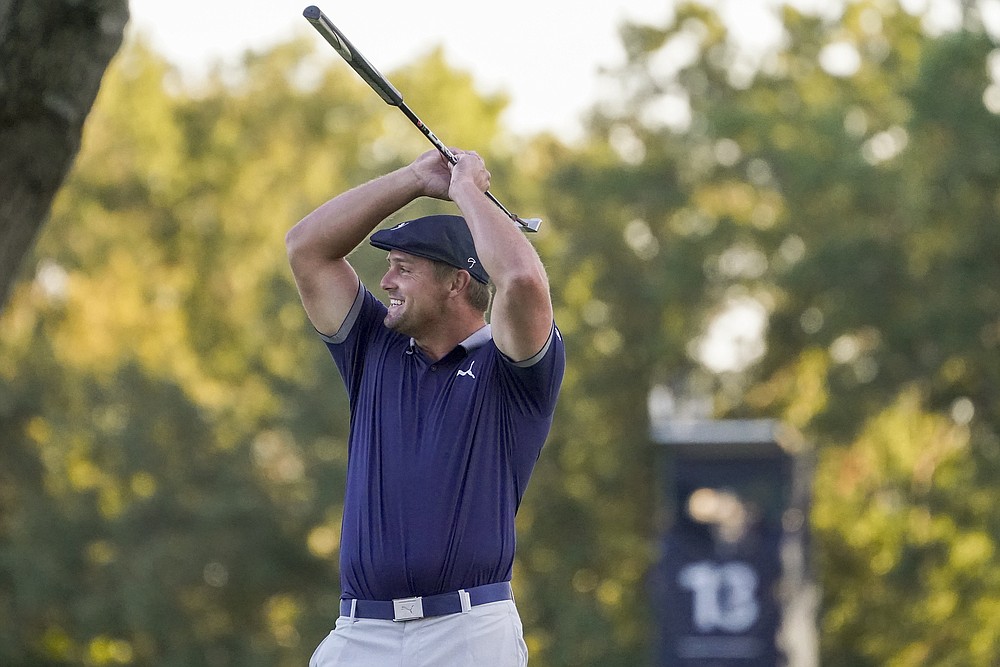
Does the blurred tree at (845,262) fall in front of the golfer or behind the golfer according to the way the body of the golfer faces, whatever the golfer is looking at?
behind

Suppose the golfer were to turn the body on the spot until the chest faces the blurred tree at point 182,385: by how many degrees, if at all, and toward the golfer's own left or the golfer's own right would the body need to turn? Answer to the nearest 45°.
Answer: approximately 135° to the golfer's own right

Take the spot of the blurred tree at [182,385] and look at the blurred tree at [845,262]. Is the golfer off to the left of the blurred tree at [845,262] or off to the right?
right

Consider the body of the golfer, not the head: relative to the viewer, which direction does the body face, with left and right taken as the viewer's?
facing the viewer and to the left of the viewer
